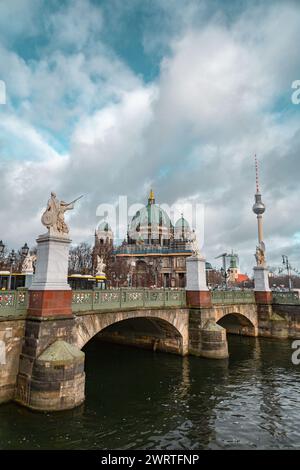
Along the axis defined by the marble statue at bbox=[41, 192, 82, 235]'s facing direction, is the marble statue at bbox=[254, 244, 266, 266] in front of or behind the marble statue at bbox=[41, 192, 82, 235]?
in front
